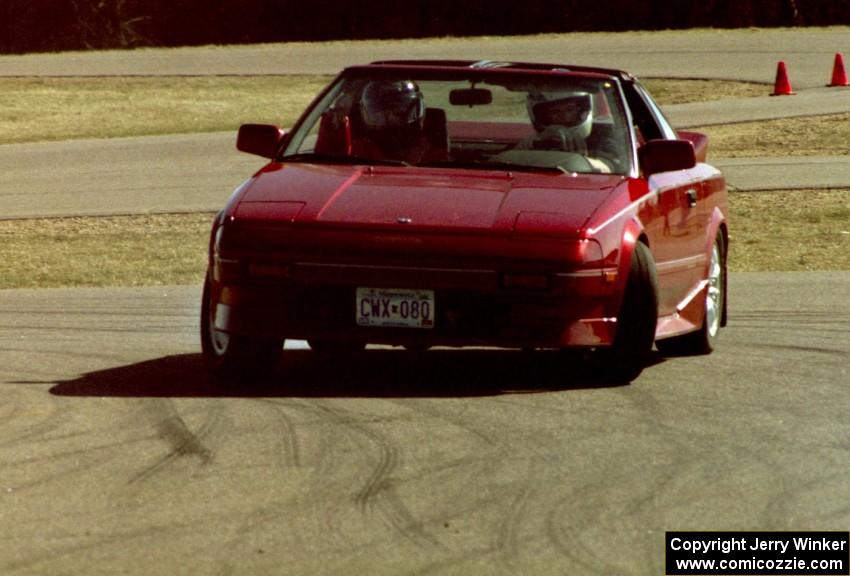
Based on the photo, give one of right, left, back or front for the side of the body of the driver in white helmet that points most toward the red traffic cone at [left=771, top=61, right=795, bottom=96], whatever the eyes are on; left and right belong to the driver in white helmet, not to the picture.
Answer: back

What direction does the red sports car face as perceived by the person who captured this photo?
facing the viewer

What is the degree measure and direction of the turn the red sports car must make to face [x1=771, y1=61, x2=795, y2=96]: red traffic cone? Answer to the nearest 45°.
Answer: approximately 180°

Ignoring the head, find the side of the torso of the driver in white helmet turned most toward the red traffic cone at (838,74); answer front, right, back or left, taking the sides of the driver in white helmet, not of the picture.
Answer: back

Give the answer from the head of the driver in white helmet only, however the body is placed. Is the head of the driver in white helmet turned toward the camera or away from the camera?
toward the camera

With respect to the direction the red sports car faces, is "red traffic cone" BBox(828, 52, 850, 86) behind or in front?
behind

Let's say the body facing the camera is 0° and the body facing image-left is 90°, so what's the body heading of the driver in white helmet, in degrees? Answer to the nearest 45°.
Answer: approximately 0°
